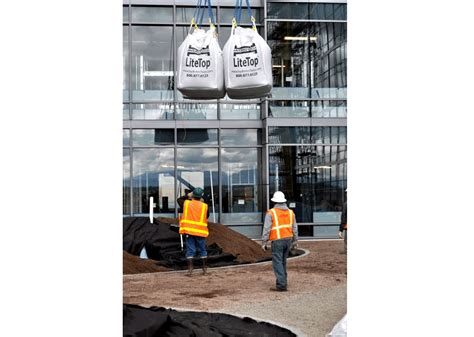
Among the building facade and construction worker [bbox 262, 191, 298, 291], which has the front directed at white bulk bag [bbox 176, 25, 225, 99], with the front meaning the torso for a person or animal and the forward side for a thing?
the building facade

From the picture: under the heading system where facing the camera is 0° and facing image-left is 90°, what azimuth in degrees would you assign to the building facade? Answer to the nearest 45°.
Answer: approximately 0°

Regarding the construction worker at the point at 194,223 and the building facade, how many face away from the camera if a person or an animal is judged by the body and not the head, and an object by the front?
1

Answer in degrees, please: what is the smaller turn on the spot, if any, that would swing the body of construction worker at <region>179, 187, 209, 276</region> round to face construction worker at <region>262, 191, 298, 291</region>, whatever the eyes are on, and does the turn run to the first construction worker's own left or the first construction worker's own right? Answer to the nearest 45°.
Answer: approximately 135° to the first construction worker's own right

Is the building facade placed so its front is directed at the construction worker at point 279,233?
yes

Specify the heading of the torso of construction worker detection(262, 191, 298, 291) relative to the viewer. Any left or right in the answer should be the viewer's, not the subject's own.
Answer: facing away from the viewer and to the left of the viewer

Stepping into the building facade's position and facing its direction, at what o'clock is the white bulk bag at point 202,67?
The white bulk bag is roughly at 12 o'clock from the building facade.

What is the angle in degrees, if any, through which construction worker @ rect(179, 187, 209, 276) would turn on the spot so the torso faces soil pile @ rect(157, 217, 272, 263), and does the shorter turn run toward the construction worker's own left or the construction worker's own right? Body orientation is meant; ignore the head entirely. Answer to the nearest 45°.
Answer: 0° — they already face it

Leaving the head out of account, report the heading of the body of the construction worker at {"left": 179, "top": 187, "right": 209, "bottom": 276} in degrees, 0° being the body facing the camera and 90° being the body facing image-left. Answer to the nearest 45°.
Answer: approximately 180°

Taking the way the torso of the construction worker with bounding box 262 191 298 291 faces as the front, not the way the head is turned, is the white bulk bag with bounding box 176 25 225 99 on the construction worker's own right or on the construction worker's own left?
on the construction worker's own left

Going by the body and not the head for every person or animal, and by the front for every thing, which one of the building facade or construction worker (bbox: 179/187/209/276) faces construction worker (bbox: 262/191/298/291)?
the building facade

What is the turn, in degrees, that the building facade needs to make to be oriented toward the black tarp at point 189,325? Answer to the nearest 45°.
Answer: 0° — it already faces it

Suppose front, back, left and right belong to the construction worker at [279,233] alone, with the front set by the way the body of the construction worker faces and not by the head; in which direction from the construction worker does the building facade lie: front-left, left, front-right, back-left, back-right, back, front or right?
front-right
